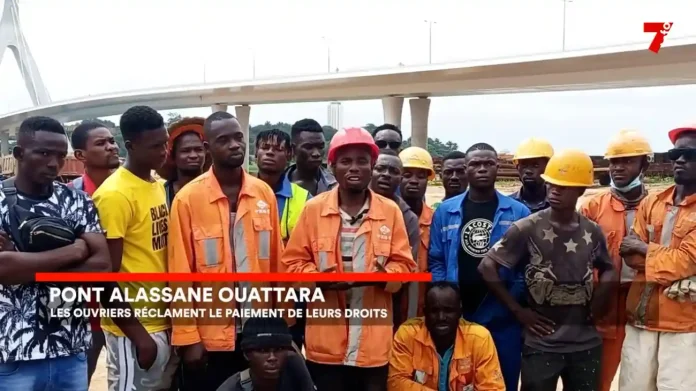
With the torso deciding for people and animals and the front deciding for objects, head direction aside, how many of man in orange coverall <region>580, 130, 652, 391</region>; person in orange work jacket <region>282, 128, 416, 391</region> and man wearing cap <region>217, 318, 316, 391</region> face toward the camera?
3

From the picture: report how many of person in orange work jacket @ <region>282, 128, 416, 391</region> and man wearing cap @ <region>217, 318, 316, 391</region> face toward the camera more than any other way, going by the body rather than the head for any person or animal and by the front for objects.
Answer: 2

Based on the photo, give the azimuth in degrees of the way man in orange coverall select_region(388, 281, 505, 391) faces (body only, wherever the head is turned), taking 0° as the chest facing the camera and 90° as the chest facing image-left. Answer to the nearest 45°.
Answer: approximately 0°

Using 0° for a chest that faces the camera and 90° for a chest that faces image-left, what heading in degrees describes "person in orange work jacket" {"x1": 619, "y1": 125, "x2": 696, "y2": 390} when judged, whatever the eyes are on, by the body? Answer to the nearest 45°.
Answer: approximately 45°

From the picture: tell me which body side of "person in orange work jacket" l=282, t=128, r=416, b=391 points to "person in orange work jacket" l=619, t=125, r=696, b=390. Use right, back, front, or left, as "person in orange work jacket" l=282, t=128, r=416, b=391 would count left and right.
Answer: left

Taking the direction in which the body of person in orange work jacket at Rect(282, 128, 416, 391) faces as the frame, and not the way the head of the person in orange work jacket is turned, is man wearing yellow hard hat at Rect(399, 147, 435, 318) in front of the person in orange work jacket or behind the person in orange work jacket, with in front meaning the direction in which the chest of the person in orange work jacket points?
behind

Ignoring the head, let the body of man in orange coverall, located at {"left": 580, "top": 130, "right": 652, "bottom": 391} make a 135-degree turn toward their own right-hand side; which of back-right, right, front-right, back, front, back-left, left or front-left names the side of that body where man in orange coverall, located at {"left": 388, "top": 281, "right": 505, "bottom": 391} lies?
left

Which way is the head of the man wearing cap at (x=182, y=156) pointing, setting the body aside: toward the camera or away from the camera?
toward the camera

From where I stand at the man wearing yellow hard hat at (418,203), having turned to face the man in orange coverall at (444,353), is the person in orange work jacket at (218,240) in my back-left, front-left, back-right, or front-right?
front-right

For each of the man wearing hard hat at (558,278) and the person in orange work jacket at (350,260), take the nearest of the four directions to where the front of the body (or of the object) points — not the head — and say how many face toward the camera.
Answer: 2

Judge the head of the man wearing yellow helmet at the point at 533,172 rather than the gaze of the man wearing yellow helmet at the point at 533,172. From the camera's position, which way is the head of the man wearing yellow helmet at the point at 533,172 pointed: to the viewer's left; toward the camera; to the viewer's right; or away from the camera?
toward the camera

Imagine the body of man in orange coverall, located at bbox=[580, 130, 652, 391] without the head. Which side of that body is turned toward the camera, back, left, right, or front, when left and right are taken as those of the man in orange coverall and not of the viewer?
front

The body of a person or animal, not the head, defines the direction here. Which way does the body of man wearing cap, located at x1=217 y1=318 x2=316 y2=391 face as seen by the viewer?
toward the camera

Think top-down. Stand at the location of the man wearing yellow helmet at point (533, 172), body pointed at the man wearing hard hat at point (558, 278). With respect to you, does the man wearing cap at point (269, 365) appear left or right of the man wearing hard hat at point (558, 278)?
right

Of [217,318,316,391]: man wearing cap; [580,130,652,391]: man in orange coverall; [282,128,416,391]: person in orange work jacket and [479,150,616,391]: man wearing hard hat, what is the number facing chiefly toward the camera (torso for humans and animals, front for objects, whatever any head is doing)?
4
